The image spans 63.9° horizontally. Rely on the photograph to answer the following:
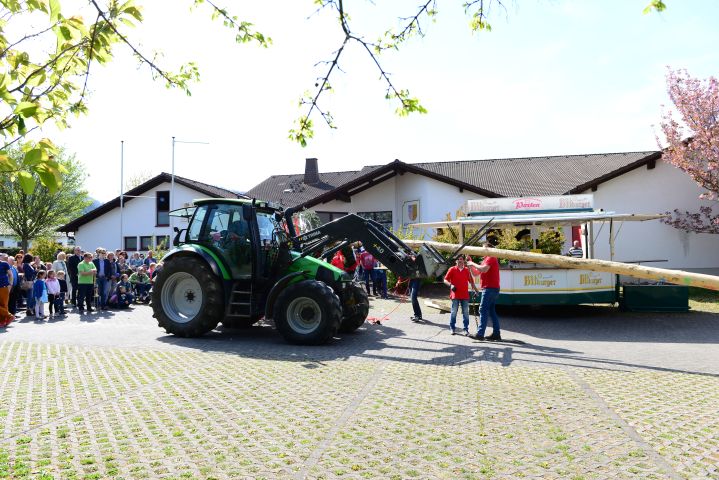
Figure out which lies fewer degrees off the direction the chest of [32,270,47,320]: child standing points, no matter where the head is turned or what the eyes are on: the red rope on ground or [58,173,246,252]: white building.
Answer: the red rope on ground

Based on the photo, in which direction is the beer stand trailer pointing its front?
toward the camera

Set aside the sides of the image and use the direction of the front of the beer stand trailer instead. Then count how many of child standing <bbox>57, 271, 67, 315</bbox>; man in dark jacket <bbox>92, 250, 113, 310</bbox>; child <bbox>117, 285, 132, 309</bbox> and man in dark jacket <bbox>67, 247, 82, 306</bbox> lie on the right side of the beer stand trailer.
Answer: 4

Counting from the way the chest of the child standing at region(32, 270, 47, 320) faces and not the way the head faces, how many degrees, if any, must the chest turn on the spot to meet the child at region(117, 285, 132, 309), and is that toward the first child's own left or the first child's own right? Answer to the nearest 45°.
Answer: approximately 45° to the first child's own left

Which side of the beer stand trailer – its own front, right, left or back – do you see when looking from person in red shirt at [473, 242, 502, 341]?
front

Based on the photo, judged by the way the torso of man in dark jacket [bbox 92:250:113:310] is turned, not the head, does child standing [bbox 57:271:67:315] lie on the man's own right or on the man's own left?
on the man's own right

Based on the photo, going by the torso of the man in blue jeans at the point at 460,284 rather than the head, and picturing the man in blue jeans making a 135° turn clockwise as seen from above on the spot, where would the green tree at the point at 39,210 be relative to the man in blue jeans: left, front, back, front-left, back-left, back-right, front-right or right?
front

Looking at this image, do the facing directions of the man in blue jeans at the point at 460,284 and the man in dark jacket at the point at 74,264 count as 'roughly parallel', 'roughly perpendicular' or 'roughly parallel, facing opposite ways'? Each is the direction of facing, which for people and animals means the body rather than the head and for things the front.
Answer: roughly perpendicular

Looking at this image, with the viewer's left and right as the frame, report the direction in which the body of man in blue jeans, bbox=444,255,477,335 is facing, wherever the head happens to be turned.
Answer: facing the viewer

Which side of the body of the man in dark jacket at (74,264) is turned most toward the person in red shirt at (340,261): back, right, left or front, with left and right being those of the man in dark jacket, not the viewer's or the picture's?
front
